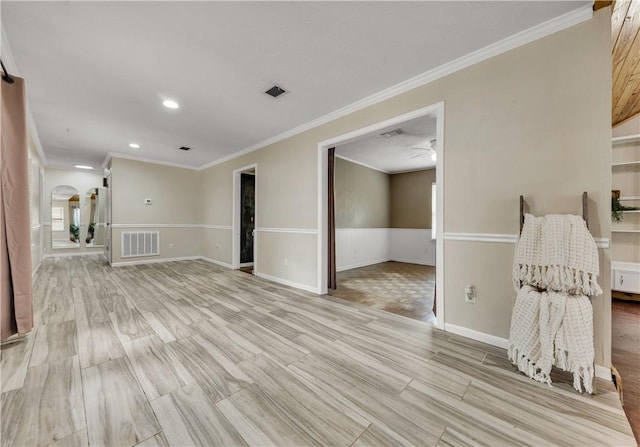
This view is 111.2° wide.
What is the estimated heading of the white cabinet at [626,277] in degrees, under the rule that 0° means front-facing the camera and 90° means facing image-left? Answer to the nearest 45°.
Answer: approximately 45°

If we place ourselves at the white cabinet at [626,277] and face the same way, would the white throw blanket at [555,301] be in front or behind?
in front

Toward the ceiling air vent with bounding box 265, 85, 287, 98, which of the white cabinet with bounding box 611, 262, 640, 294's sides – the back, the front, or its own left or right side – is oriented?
front

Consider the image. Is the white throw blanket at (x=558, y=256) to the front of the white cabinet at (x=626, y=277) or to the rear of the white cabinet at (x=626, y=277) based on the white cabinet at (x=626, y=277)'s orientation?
to the front
